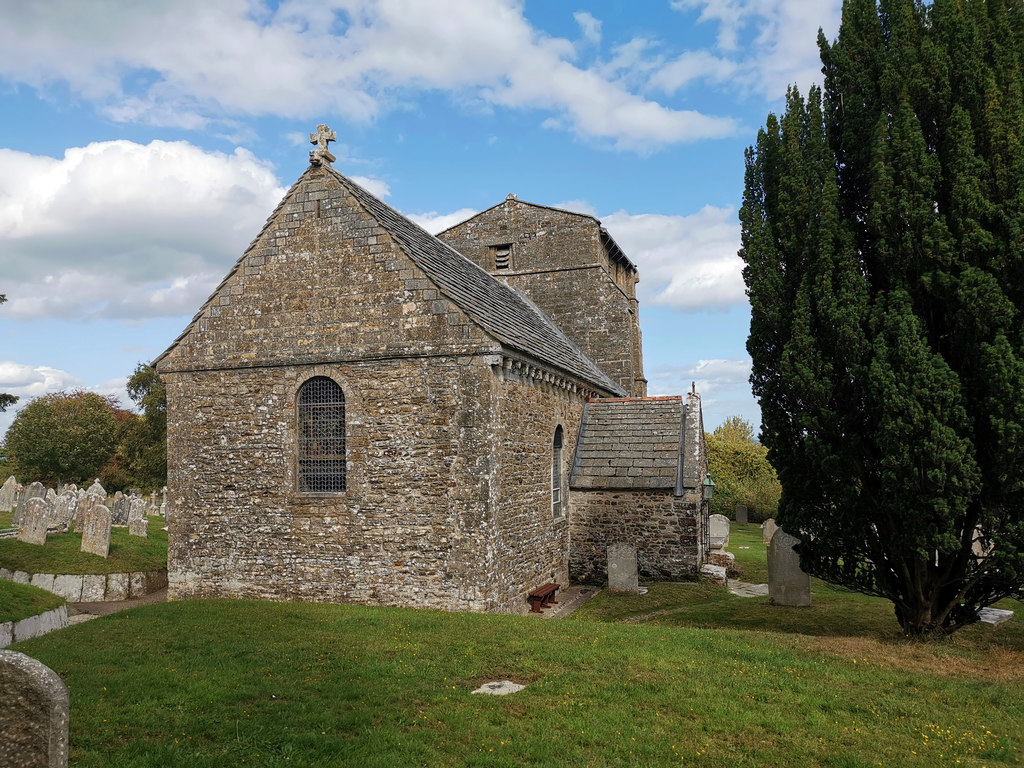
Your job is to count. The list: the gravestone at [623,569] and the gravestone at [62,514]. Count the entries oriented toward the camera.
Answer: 2

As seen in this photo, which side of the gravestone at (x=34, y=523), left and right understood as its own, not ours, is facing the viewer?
front

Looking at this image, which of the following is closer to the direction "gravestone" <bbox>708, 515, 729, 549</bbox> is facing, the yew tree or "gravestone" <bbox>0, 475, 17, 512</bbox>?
the yew tree

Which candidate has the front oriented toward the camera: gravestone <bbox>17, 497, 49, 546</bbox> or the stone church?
the gravestone

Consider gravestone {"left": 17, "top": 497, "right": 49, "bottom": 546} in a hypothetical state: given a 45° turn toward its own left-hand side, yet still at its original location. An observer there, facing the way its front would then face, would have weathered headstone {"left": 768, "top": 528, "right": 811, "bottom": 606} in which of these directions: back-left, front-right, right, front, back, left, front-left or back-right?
front

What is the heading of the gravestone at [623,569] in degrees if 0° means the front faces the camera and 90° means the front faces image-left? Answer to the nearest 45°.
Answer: approximately 0°

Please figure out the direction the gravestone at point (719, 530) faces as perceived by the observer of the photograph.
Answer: facing the viewer

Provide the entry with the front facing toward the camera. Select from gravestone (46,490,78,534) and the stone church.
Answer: the gravestone

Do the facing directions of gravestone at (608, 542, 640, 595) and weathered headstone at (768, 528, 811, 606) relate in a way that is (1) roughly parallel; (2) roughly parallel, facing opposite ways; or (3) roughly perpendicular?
roughly parallel

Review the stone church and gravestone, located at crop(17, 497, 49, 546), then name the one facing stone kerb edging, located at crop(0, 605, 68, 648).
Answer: the gravestone

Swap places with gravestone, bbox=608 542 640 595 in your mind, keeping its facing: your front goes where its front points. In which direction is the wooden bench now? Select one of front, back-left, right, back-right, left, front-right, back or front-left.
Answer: front-right

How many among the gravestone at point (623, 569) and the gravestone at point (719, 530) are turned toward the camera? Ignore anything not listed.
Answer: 2

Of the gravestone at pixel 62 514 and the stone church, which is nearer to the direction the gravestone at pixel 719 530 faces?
the stone church

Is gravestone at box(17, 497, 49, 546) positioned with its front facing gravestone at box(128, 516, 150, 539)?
no

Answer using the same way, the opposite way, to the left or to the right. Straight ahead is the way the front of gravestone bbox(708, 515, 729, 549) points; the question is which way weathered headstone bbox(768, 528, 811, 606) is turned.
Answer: the same way

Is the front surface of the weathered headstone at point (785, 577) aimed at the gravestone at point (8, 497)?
no
